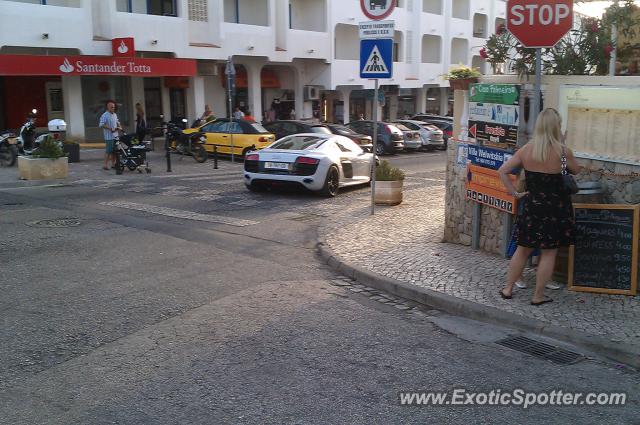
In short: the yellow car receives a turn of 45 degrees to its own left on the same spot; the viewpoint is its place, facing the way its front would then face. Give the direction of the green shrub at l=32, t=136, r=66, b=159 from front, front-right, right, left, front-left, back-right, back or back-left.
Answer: front-left

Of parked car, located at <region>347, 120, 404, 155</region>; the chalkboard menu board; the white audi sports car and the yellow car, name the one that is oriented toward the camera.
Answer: the chalkboard menu board

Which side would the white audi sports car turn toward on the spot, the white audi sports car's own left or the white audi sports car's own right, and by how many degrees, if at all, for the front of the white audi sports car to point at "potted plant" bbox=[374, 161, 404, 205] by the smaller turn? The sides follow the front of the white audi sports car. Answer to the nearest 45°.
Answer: approximately 90° to the white audi sports car's own right

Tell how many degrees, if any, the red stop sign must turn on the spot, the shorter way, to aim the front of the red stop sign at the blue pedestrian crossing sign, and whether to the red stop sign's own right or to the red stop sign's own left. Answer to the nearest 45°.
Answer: approximately 135° to the red stop sign's own right

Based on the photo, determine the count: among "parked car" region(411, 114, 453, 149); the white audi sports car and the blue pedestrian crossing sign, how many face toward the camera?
1

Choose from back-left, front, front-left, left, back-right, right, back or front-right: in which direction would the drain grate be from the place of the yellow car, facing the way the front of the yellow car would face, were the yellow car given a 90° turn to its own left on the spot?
front-left

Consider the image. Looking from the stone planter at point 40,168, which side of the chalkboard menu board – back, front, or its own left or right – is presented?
right

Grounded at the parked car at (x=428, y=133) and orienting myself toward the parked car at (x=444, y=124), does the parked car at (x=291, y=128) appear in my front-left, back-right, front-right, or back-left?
back-left

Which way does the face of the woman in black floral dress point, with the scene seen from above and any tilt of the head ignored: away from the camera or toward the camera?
away from the camera

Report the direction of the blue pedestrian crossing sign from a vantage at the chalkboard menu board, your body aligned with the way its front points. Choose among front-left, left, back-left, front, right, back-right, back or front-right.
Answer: back-right

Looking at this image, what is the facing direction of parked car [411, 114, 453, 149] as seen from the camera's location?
facing away from the viewer and to the left of the viewer

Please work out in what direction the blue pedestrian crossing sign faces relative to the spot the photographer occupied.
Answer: facing the viewer

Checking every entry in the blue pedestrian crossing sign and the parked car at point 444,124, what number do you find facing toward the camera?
1

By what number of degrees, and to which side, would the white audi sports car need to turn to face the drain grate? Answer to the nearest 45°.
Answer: approximately 135° to its right

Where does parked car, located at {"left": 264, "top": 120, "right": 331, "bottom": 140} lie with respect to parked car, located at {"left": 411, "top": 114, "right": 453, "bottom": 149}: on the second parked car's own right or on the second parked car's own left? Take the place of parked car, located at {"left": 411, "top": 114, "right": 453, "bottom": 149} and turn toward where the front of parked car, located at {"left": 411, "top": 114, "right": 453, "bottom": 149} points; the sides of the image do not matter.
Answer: on the second parked car's own left
